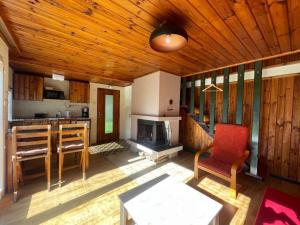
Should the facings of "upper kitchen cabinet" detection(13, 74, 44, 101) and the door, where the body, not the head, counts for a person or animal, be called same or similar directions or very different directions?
same or similar directions

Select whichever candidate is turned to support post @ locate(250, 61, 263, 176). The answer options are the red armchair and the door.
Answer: the door

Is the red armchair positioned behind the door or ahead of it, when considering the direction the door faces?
ahead

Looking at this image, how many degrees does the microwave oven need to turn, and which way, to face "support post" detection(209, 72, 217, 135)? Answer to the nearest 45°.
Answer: approximately 45° to its left

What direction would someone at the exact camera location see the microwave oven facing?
facing the viewer

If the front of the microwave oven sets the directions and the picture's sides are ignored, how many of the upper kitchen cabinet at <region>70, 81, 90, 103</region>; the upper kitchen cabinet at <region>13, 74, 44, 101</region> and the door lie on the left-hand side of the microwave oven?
2

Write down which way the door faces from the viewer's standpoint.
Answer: facing the viewer and to the right of the viewer

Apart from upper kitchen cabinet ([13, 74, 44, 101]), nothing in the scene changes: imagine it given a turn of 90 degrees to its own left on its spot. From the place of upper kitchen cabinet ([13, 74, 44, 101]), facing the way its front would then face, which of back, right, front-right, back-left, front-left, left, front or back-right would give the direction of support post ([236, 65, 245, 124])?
front-right

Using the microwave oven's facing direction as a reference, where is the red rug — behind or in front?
in front

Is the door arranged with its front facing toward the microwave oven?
no

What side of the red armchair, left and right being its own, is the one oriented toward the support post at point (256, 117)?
back

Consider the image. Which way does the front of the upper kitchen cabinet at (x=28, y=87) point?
toward the camera

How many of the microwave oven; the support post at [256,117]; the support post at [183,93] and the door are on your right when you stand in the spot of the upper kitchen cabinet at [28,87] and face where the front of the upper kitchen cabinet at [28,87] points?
0

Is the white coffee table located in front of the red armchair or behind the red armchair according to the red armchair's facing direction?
in front
